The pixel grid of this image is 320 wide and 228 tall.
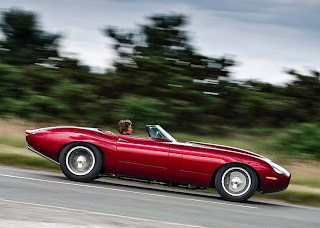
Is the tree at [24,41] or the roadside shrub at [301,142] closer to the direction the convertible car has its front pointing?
the roadside shrub

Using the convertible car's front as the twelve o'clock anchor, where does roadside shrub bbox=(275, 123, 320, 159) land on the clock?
The roadside shrub is roughly at 10 o'clock from the convertible car.

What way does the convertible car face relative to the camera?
to the viewer's right

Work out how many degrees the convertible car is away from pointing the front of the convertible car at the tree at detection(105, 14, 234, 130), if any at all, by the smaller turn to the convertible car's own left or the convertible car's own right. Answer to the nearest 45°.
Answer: approximately 90° to the convertible car's own left

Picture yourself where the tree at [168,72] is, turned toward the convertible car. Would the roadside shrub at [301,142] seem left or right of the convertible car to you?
left

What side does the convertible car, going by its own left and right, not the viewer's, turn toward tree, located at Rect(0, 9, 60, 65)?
left
